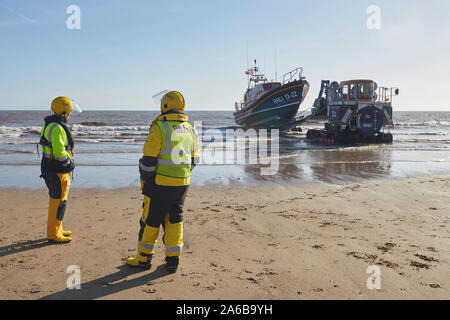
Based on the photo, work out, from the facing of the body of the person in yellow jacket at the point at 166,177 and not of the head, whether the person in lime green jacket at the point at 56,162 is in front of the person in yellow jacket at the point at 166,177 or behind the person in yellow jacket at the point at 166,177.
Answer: in front

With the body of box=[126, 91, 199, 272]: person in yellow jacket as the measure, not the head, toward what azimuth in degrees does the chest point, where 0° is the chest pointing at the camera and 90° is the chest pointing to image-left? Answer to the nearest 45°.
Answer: approximately 135°

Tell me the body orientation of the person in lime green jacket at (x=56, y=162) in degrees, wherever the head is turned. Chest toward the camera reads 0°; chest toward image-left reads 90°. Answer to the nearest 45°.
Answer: approximately 270°

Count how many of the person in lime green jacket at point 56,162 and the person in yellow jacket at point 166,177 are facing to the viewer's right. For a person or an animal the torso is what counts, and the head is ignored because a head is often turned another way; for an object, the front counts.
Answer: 1

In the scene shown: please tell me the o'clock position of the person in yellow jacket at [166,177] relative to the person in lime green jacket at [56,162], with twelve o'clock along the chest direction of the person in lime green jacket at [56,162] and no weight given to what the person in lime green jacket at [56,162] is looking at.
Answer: the person in yellow jacket at [166,177] is roughly at 2 o'clock from the person in lime green jacket at [56,162].
